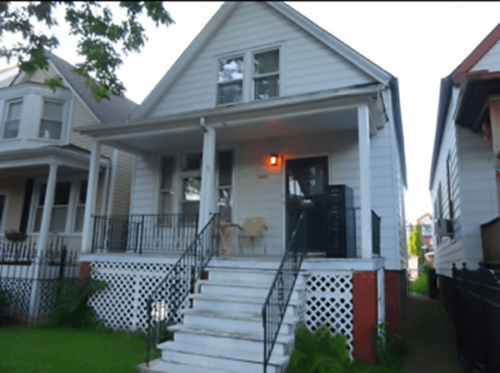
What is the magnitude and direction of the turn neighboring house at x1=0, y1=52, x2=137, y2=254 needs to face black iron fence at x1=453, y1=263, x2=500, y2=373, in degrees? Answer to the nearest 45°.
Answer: approximately 90° to its left

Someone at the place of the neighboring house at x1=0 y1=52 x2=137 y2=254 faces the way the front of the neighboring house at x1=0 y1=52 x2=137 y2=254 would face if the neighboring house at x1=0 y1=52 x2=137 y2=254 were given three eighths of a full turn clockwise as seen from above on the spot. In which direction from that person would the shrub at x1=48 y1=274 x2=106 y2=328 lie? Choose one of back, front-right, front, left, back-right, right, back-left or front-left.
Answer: back

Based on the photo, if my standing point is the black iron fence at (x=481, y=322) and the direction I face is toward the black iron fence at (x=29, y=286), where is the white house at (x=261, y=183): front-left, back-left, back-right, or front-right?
front-right

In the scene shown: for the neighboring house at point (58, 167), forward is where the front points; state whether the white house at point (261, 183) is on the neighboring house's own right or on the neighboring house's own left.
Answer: on the neighboring house's own left

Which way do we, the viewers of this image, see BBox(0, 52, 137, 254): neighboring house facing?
facing the viewer and to the left of the viewer
